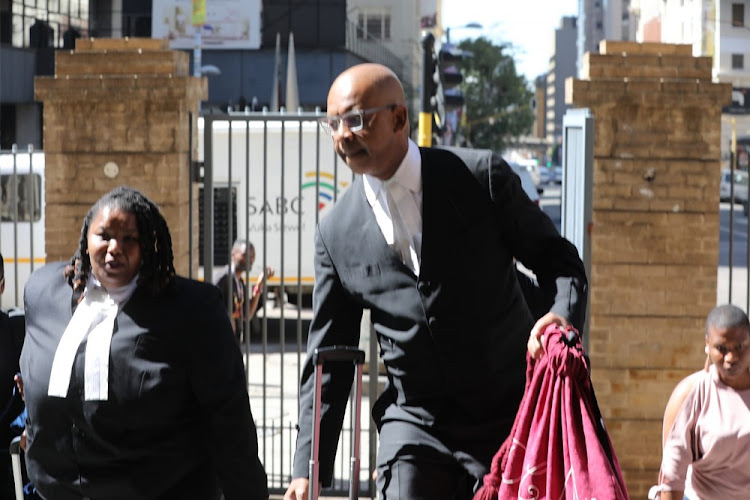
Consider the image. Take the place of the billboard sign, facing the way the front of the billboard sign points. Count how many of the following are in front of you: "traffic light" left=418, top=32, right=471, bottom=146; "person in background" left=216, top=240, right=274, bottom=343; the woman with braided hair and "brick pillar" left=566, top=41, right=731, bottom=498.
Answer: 4

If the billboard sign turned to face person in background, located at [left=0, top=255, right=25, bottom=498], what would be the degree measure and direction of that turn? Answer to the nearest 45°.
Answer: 0° — it already faces them

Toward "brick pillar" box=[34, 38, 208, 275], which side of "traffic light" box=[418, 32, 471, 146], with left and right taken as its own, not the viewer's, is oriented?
right

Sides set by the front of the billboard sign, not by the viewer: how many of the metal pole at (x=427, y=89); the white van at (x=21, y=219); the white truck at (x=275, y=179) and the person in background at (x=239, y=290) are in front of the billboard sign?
4

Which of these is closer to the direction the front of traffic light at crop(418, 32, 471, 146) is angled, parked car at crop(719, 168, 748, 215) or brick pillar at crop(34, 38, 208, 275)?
the parked car

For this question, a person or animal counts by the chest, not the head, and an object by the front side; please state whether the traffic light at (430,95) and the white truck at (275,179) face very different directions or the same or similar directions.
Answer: very different directions

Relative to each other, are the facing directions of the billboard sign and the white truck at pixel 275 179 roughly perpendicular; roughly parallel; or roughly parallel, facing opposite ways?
roughly perpendicular

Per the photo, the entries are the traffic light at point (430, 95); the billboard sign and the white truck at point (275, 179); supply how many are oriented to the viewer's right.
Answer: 1

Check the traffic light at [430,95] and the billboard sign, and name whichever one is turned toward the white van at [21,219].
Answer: the billboard sign

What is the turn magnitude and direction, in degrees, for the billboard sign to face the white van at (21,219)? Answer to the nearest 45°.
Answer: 0° — it already faces it
